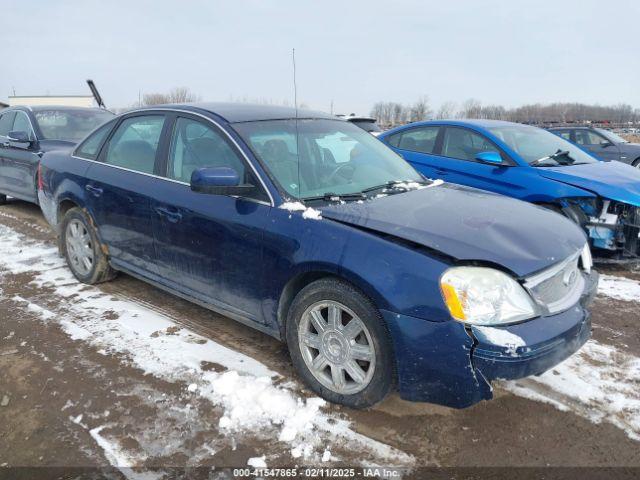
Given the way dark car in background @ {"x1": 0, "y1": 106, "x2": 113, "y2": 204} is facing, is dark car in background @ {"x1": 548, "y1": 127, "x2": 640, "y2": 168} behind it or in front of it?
in front

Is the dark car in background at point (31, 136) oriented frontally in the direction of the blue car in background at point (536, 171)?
yes

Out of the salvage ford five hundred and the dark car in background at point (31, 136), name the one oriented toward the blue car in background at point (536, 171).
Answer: the dark car in background

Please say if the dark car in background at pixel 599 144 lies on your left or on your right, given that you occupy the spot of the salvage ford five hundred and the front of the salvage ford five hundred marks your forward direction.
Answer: on your left

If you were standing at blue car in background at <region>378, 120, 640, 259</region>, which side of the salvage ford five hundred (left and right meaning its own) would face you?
left

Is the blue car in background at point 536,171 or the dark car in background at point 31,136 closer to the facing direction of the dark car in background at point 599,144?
the blue car in background

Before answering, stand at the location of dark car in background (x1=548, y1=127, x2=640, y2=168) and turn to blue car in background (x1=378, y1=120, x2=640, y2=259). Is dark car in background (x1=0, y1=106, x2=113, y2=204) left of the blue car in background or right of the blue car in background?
right
